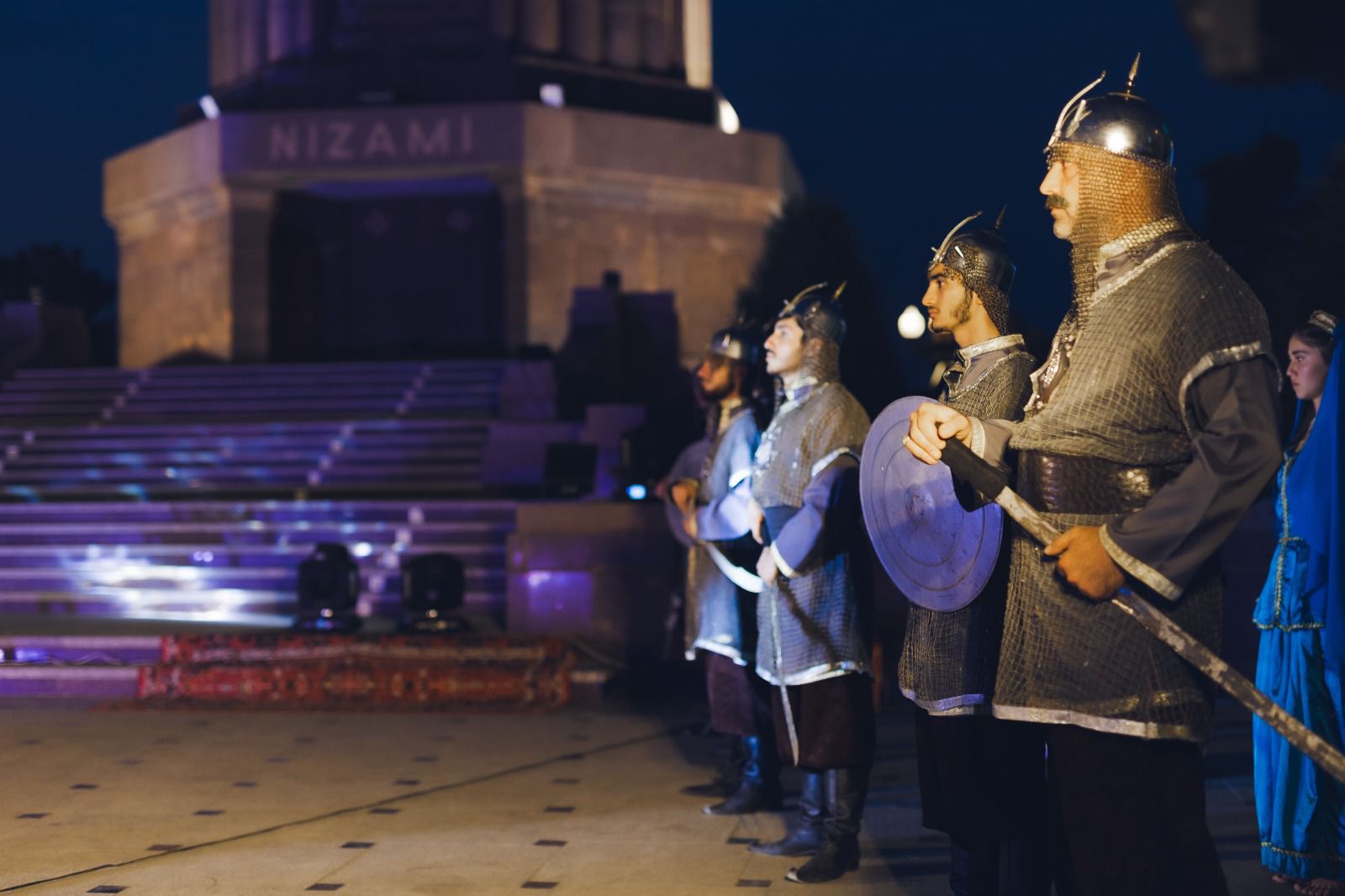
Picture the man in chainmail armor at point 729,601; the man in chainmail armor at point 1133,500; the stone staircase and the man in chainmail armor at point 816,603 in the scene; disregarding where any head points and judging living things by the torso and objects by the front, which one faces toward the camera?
the stone staircase

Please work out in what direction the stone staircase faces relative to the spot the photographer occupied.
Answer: facing the viewer

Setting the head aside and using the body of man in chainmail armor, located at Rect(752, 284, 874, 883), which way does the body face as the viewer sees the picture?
to the viewer's left

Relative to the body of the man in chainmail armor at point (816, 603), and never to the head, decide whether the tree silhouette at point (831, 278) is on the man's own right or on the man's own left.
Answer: on the man's own right

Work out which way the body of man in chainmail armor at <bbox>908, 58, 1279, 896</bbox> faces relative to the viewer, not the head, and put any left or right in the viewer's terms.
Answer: facing to the left of the viewer

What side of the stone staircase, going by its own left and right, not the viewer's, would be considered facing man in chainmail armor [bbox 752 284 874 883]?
front

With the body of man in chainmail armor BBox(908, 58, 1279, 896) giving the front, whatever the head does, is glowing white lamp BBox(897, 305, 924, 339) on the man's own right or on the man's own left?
on the man's own right

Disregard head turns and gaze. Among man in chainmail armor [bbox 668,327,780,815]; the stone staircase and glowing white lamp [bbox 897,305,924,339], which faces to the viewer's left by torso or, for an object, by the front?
the man in chainmail armor

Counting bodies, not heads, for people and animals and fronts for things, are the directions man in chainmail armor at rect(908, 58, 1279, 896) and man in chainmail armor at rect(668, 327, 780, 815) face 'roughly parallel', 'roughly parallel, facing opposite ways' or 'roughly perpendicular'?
roughly parallel

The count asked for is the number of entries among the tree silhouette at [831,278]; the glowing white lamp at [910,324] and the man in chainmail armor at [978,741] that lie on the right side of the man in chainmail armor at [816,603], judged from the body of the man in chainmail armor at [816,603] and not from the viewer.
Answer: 2

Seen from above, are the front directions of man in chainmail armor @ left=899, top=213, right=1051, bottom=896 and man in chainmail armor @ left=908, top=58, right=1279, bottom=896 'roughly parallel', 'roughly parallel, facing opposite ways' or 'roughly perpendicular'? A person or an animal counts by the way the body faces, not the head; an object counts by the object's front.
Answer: roughly parallel

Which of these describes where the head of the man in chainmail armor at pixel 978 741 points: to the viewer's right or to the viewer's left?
to the viewer's left

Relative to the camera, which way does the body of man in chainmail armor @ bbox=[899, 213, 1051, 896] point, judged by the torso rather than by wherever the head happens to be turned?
to the viewer's left
